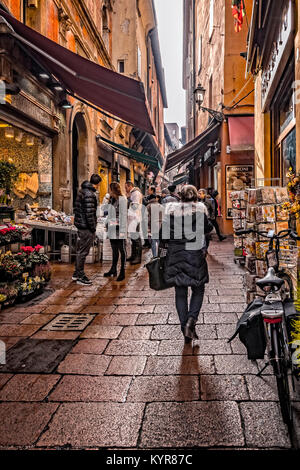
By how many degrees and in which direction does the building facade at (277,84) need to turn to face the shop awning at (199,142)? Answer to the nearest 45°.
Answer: approximately 90° to its right

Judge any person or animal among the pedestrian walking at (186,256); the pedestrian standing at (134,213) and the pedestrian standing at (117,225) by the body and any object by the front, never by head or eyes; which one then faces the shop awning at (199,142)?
the pedestrian walking at (186,256)

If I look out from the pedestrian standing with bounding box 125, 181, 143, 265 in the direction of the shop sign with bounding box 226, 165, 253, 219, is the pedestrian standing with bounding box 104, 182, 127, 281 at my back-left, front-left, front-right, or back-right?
back-right

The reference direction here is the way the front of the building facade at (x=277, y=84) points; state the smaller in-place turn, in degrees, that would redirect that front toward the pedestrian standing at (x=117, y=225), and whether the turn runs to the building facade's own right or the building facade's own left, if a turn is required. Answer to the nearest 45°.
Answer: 0° — it already faces them

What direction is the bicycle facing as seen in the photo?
away from the camera

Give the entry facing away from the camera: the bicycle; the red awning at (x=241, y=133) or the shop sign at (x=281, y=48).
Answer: the bicycle
